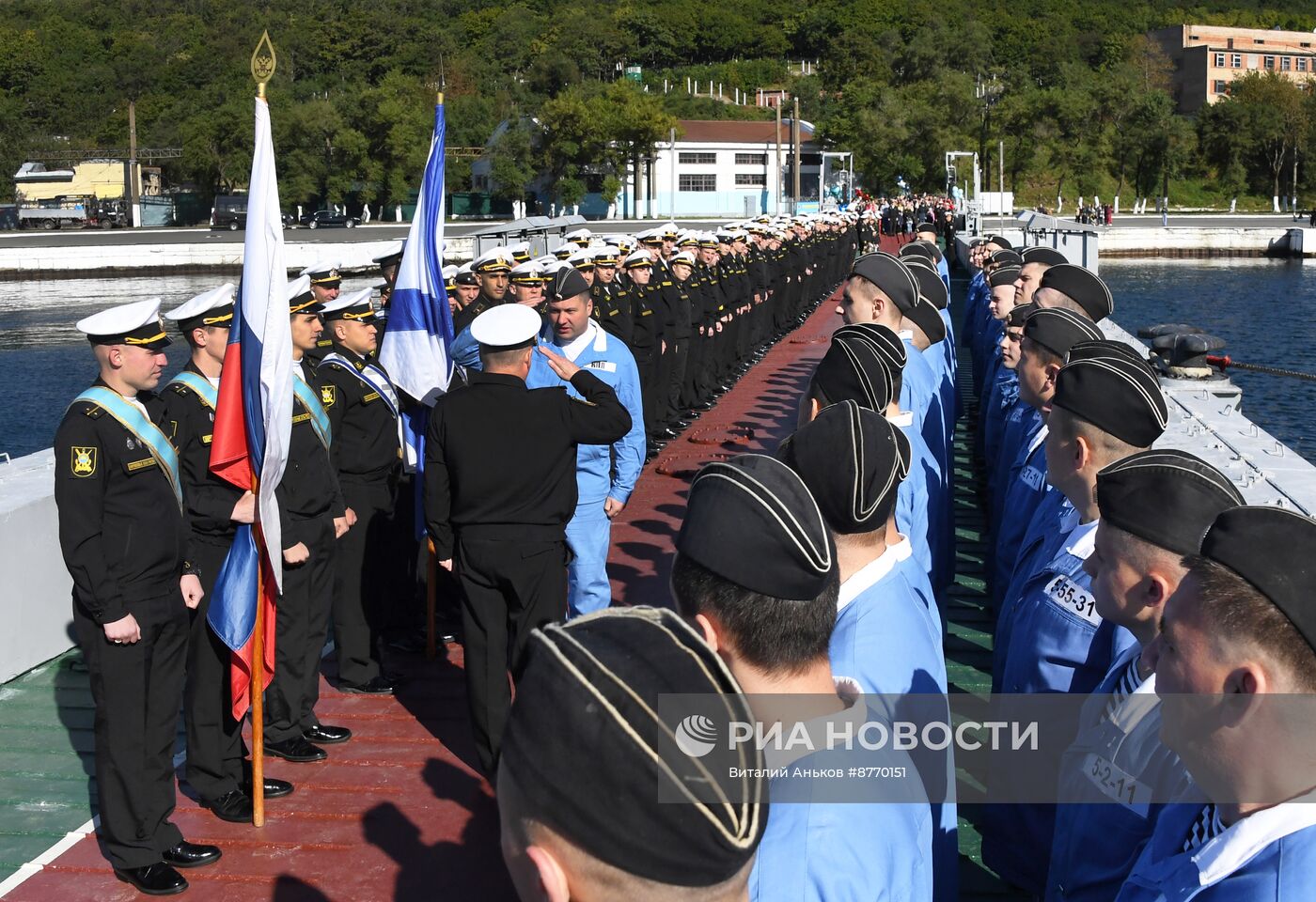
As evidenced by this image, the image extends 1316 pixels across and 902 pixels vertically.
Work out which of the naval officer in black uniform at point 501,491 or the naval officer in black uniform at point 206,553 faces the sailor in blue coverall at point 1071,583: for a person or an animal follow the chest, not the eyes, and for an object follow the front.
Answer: the naval officer in black uniform at point 206,553

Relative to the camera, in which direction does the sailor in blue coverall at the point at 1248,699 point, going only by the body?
to the viewer's left

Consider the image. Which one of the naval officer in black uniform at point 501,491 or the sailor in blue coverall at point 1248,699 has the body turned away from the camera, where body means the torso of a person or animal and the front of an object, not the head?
the naval officer in black uniform

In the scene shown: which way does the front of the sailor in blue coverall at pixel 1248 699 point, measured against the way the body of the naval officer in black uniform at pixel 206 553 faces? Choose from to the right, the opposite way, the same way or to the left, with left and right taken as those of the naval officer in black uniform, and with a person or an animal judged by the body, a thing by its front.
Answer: the opposite way

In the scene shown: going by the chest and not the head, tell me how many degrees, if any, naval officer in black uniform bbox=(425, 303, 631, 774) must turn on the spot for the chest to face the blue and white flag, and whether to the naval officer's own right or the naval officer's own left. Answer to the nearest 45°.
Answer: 0° — they already face it

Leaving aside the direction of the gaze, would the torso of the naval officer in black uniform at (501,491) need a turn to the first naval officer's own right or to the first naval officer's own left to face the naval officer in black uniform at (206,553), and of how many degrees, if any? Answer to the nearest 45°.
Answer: approximately 90° to the first naval officer's own left

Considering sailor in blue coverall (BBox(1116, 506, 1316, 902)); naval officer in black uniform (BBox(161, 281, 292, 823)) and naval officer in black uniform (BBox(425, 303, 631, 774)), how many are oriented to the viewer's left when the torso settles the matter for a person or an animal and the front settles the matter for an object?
1

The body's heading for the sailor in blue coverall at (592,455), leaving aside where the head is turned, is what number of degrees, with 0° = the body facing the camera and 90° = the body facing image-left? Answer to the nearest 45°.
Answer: approximately 45°

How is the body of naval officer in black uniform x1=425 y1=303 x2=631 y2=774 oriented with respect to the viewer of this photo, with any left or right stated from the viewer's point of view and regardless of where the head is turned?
facing away from the viewer

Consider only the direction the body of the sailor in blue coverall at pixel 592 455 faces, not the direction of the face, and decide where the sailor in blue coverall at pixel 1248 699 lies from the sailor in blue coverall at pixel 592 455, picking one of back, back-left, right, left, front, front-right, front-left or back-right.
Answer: front-left

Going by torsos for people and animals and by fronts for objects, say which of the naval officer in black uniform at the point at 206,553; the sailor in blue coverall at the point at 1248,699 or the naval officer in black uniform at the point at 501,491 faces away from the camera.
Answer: the naval officer in black uniform at the point at 501,491

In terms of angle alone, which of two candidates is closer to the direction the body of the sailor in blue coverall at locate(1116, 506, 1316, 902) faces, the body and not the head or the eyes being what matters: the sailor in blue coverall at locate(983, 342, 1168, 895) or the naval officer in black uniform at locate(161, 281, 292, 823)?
the naval officer in black uniform

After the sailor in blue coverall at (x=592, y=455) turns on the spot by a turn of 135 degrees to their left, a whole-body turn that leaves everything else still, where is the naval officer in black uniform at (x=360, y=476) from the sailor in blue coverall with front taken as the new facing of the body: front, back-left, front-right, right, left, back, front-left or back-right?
back
